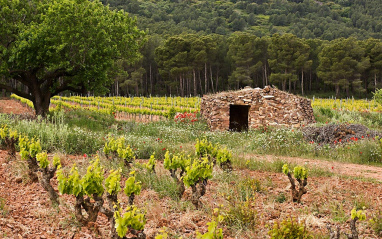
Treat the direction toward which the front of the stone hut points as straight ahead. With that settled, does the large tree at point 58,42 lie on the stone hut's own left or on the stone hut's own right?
on the stone hut's own right

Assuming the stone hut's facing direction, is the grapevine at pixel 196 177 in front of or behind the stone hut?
in front

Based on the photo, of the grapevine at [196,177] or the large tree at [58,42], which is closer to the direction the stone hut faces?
the grapevine

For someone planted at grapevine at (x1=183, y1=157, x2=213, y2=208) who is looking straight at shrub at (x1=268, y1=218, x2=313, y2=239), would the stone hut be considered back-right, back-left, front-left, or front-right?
back-left

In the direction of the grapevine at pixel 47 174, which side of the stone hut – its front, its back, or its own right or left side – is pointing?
front

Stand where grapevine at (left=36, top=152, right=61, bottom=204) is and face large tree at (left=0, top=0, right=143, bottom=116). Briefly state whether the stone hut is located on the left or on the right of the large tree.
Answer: right

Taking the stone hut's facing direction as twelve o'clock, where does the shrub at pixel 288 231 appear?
The shrub is roughly at 12 o'clock from the stone hut.

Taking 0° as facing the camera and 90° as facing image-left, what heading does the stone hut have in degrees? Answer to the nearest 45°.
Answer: approximately 0°
